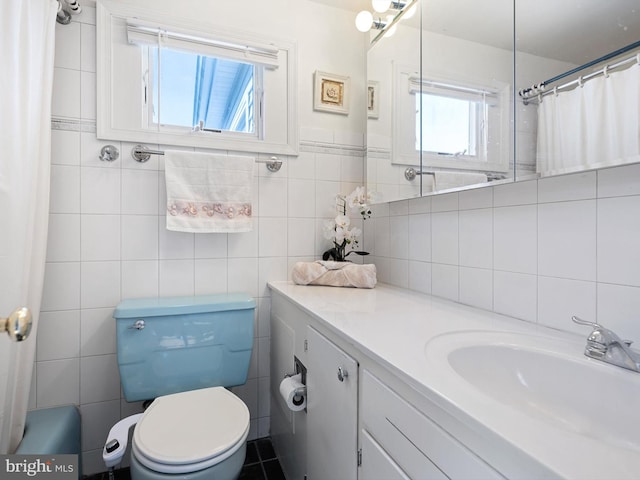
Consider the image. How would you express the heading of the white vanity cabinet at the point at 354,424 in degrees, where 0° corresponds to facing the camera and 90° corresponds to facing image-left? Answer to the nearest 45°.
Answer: approximately 45°

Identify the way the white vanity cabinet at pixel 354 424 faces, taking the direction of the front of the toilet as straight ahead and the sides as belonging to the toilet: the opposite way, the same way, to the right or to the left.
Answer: to the right

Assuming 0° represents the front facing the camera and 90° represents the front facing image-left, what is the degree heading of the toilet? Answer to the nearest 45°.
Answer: approximately 0°

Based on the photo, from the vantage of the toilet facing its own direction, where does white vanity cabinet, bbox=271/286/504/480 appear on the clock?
The white vanity cabinet is roughly at 11 o'clock from the toilet.

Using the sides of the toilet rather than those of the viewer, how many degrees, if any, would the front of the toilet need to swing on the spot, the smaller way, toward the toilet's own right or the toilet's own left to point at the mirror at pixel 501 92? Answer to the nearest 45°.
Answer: approximately 45° to the toilet's own left
